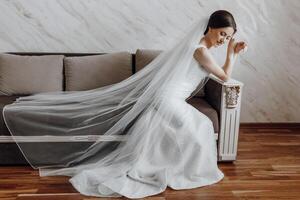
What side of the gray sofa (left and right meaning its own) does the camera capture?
front

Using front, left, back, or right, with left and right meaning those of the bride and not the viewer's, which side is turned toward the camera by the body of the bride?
right
